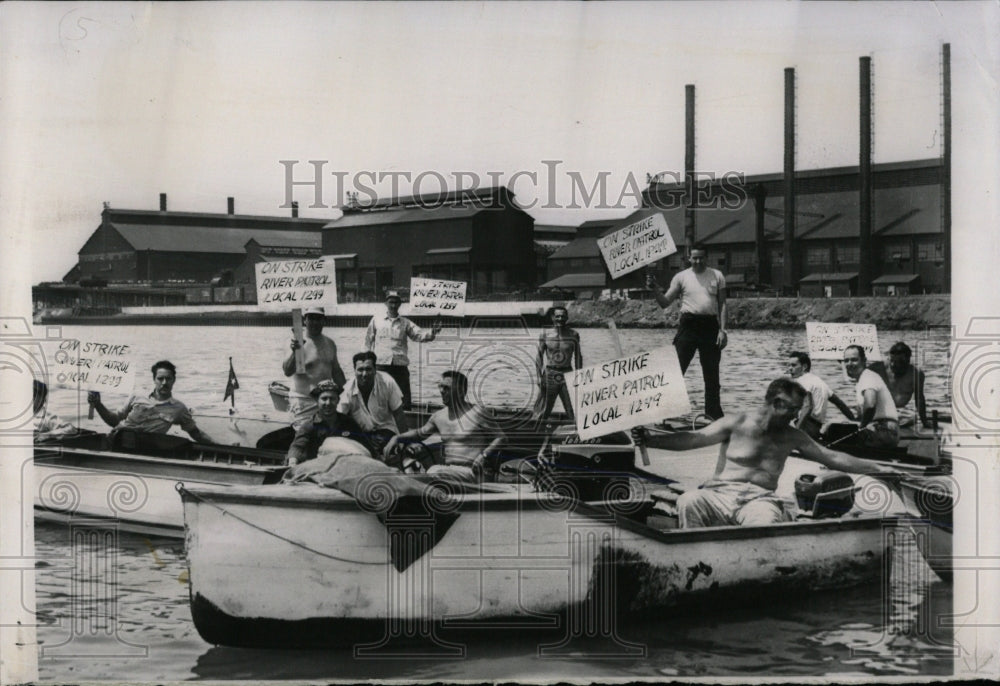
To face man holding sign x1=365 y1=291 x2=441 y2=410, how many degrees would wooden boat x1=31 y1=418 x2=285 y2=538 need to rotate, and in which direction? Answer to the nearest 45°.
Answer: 0° — it already faces them

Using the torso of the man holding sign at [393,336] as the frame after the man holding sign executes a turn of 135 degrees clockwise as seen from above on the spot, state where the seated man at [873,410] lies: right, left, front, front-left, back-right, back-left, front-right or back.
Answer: back-right

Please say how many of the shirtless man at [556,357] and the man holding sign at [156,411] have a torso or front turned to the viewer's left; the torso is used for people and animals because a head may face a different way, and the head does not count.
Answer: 0

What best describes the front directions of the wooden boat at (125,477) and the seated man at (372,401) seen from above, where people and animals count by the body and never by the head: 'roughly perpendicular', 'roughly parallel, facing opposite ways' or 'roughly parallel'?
roughly perpendicular

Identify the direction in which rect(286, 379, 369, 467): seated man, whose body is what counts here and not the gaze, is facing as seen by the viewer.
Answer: toward the camera

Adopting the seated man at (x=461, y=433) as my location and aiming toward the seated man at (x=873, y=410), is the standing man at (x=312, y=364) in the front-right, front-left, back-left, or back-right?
back-left

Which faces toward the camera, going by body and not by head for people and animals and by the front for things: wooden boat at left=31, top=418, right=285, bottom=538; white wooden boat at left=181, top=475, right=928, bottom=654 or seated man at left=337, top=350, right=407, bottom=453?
the seated man

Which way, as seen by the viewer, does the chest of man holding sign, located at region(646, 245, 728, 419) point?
toward the camera

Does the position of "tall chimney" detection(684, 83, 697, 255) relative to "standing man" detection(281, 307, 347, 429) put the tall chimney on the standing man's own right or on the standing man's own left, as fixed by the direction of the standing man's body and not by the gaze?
on the standing man's own left

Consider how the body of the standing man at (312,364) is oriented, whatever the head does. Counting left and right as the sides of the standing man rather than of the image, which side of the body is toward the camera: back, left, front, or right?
front

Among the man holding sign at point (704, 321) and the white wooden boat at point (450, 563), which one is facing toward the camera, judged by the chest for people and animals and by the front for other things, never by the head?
the man holding sign

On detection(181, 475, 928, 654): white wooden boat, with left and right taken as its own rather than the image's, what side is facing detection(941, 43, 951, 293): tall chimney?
right

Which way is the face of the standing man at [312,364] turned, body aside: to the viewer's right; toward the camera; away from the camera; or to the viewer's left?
toward the camera

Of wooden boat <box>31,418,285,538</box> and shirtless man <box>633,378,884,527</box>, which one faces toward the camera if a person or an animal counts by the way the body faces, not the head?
the shirtless man
